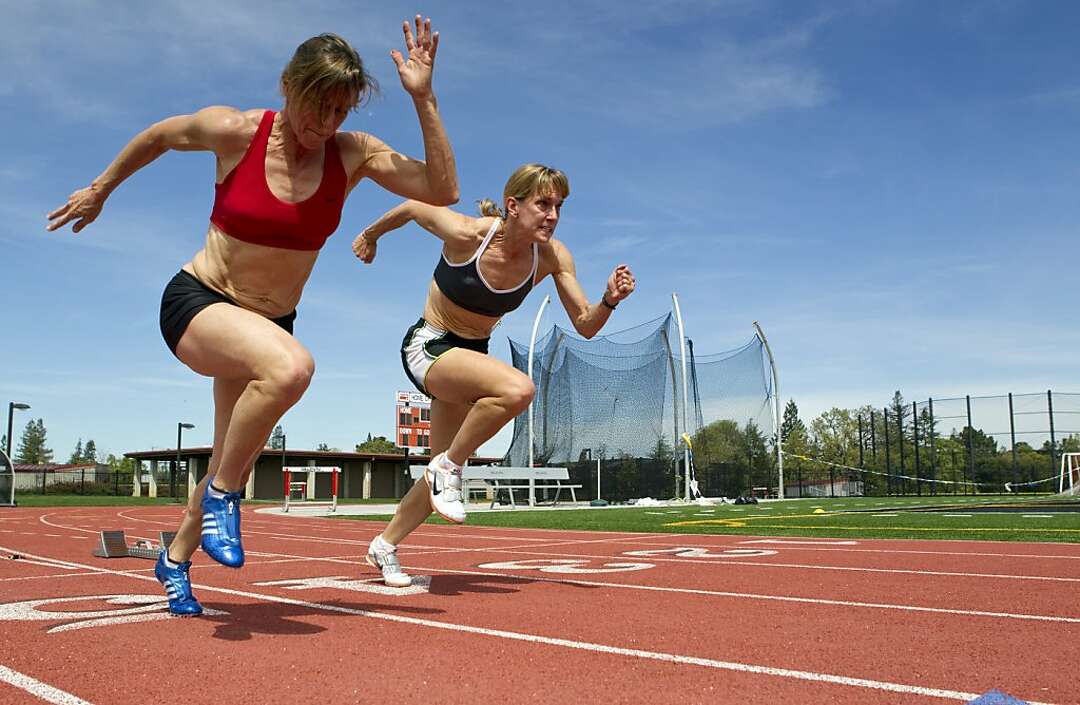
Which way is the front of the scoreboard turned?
toward the camera

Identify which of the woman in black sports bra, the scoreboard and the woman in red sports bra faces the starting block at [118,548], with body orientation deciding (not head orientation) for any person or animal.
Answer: the scoreboard

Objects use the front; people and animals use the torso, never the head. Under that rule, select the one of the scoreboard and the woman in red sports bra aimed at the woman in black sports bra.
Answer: the scoreboard

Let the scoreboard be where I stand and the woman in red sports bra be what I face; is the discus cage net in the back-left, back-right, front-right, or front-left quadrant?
front-left

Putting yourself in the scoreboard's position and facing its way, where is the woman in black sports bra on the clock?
The woman in black sports bra is roughly at 12 o'clock from the scoreboard.

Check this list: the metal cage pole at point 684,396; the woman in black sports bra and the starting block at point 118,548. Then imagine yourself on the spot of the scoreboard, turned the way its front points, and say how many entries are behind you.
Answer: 0

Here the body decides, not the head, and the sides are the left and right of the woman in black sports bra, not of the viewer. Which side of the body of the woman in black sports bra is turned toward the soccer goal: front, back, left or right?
left

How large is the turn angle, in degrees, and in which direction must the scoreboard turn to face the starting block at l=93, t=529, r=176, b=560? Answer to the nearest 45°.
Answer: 0° — it already faces it

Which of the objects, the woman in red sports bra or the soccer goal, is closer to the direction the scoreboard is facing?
the woman in red sports bra

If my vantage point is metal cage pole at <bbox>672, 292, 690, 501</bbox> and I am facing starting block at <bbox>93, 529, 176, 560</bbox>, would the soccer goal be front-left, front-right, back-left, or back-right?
back-left

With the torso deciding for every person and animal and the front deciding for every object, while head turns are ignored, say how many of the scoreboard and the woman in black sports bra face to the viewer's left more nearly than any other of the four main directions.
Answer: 0

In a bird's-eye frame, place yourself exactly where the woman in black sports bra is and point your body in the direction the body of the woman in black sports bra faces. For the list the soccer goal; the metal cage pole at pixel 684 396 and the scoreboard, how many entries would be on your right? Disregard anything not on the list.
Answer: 0

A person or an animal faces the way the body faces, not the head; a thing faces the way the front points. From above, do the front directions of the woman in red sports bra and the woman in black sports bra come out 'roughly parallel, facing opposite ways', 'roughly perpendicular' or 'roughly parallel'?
roughly parallel
